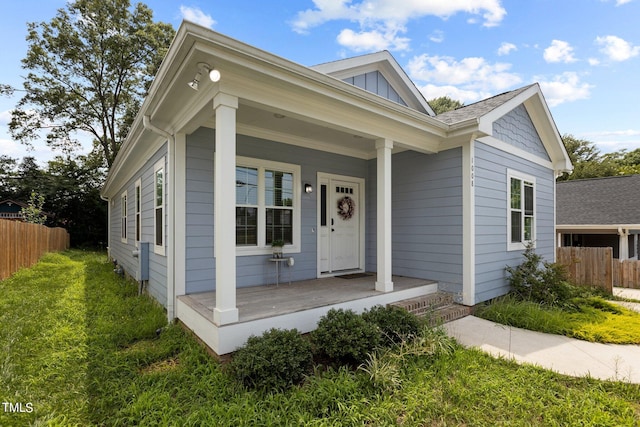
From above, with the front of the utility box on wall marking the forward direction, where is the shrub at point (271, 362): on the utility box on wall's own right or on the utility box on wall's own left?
on the utility box on wall's own left

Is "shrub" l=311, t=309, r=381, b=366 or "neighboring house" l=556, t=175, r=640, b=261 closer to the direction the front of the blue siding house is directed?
the shrub

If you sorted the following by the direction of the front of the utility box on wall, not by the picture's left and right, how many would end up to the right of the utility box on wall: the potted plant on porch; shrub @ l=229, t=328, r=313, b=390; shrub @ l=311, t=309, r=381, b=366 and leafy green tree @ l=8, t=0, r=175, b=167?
1

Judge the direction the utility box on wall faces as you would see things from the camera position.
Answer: facing to the left of the viewer

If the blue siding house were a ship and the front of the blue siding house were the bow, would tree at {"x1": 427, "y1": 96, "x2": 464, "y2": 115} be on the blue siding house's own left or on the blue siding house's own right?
on the blue siding house's own left

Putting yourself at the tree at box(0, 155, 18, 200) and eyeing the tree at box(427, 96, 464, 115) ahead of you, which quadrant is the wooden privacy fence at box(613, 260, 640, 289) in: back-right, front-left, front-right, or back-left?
front-right

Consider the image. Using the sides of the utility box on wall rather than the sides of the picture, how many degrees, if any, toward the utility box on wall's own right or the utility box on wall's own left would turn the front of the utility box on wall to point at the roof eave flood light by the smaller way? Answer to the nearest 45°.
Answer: approximately 90° to the utility box on wall's own left

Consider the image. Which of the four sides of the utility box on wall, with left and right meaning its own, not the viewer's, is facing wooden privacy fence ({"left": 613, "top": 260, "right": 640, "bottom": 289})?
back

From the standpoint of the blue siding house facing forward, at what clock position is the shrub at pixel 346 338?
The shrub is roughly at 1 o'clock from the blue siding house.

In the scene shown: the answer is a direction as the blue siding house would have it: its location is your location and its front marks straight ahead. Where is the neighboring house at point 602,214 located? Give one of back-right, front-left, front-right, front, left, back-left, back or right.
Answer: left

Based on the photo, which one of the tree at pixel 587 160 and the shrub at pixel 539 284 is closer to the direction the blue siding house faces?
the shrub

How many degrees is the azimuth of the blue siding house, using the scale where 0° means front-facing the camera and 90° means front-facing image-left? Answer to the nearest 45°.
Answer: approximately 315°
